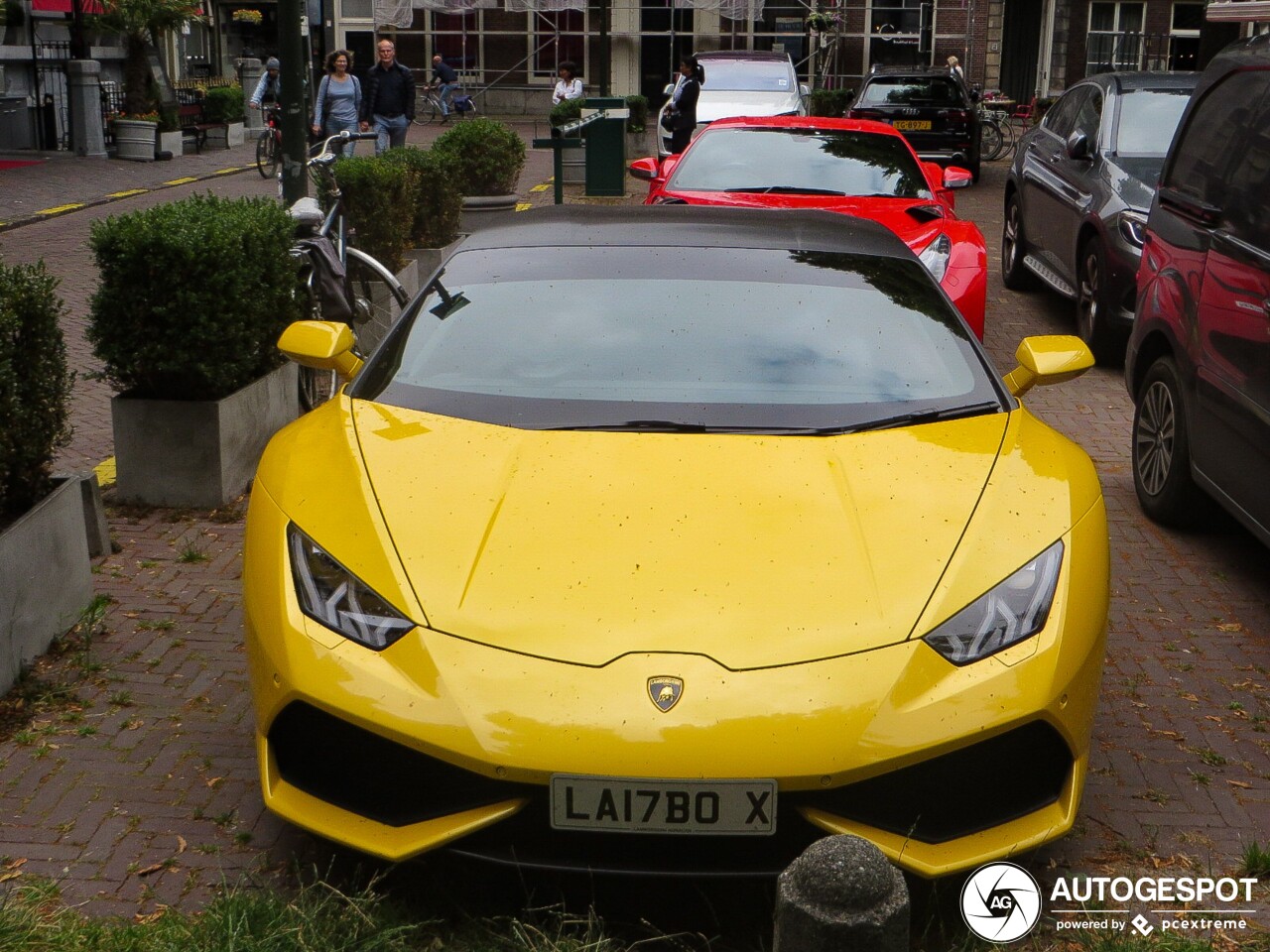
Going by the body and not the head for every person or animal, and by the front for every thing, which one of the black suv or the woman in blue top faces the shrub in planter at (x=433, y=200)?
the woman in blue top

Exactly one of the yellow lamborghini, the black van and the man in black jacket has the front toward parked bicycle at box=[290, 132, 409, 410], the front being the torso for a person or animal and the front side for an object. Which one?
the man in black jacket

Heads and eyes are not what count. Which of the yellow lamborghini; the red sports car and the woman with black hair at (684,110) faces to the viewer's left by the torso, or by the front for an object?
the woman with black hair

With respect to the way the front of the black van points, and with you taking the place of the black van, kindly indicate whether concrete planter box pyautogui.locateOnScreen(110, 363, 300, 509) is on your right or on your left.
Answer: on your right

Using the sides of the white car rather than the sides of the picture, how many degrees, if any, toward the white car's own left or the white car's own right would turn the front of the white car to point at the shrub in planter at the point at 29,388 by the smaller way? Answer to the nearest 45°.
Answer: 0° — it already faces it

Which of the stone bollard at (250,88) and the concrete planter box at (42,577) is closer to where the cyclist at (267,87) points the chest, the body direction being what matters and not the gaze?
the concrete planter box

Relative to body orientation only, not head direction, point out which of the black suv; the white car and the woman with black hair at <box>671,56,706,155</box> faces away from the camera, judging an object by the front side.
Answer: the black suv

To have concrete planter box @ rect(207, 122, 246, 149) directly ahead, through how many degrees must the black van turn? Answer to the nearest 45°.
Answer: approximately 180°

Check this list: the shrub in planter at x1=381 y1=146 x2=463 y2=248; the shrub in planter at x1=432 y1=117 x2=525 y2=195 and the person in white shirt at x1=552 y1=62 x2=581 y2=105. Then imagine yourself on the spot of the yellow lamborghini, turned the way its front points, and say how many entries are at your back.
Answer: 3

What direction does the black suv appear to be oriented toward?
away from the camera

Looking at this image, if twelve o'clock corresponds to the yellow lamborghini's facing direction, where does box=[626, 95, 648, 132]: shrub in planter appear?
The shrub in planter is roughly at 6 o'clock from the yellow lamborghini.

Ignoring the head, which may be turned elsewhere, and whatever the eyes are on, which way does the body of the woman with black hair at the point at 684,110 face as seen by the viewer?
to the viewer's left
